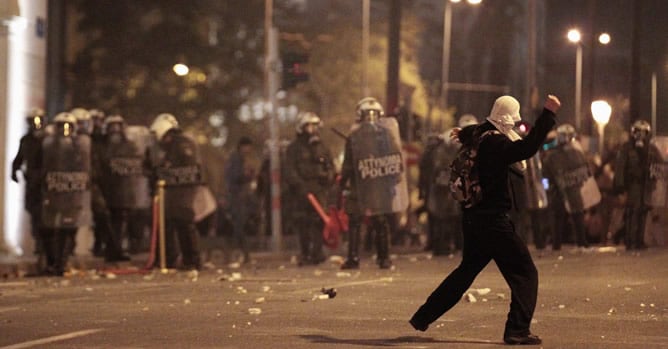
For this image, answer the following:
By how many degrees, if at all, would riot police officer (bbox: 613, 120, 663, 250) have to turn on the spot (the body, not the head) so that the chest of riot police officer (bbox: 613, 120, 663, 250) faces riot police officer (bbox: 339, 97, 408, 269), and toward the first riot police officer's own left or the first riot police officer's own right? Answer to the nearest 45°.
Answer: approximately 45° to the first riot police officer's own right

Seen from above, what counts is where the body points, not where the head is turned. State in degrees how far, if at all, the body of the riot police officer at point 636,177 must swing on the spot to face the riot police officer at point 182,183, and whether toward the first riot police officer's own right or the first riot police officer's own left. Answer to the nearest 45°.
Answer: approximately 45° to the first riot police officer's own right

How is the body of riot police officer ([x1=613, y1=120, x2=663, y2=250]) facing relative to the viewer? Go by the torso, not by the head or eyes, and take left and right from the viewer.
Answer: facing the viewer

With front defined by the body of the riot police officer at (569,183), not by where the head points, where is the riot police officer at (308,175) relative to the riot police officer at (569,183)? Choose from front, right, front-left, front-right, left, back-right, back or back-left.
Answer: front-right

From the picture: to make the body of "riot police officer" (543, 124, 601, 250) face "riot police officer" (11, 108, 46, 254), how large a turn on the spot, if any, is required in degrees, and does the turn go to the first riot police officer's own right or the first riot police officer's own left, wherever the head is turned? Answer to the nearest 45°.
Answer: approximately 45° to the first riot police officer's own right

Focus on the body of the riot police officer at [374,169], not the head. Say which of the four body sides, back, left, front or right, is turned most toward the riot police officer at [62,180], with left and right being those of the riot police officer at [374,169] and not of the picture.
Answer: right

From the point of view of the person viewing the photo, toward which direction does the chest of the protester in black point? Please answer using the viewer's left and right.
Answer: facing to the right of the viewer

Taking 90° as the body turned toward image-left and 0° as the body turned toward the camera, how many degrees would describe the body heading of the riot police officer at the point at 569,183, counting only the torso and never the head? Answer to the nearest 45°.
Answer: approximately 0°

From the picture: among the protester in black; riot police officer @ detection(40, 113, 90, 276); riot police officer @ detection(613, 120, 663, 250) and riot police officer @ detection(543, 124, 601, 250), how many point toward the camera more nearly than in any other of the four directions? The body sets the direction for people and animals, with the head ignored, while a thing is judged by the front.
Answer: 3

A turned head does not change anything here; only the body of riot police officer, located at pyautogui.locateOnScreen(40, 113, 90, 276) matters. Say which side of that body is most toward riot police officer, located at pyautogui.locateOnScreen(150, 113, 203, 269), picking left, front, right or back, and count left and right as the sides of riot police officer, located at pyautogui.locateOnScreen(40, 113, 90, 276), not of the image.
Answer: left

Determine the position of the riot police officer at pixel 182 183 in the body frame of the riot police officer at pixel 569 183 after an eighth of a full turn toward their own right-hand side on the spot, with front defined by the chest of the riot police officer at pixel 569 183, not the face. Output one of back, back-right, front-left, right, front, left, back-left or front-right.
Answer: front

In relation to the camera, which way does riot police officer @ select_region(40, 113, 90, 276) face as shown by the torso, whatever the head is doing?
toward the camera
